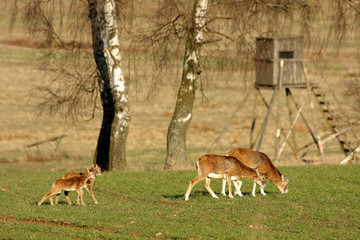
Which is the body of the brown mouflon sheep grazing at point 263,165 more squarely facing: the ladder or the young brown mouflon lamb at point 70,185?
the ladder

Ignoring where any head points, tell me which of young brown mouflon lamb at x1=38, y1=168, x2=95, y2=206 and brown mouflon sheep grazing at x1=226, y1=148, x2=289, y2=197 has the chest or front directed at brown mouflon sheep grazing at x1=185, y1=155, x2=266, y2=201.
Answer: the young brown mouflon lamb

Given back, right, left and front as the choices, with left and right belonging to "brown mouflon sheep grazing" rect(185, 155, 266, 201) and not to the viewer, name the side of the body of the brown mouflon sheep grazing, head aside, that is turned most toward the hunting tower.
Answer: left

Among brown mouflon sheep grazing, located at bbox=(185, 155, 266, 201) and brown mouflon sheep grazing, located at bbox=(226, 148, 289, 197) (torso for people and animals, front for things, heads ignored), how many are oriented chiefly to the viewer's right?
2

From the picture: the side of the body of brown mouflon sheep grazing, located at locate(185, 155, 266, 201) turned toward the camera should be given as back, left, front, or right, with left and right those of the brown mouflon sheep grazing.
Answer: right

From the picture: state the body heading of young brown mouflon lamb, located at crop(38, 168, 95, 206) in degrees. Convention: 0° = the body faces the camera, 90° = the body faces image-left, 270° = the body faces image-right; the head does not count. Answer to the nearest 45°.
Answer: approximately 270°

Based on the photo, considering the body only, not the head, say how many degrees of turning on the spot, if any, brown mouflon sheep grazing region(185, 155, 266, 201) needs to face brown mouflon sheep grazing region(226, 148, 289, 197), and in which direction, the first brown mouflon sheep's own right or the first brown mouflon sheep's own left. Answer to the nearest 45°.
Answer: approximately 45° to the first brown mouflon sheep's own left

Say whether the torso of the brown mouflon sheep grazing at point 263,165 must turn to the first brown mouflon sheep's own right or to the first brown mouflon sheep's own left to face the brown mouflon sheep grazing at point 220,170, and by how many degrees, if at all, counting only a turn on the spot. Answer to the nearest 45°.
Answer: approximately 135° to the first brown mouflon sheep's own right

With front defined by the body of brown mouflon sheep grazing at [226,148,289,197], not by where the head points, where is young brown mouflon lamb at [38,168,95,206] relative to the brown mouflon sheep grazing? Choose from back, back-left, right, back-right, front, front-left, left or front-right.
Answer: back-right

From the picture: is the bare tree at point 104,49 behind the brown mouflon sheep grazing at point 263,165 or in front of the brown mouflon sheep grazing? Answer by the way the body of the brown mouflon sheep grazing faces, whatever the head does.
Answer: behind

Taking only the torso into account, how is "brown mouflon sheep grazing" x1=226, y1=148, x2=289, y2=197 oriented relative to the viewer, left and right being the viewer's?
facing to the right of the viewer

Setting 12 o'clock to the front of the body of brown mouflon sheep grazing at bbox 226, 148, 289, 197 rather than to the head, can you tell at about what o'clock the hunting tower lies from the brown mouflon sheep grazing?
The hunting tower is roughly at 9 o'clock from the brown mouflon sheep grazing.
